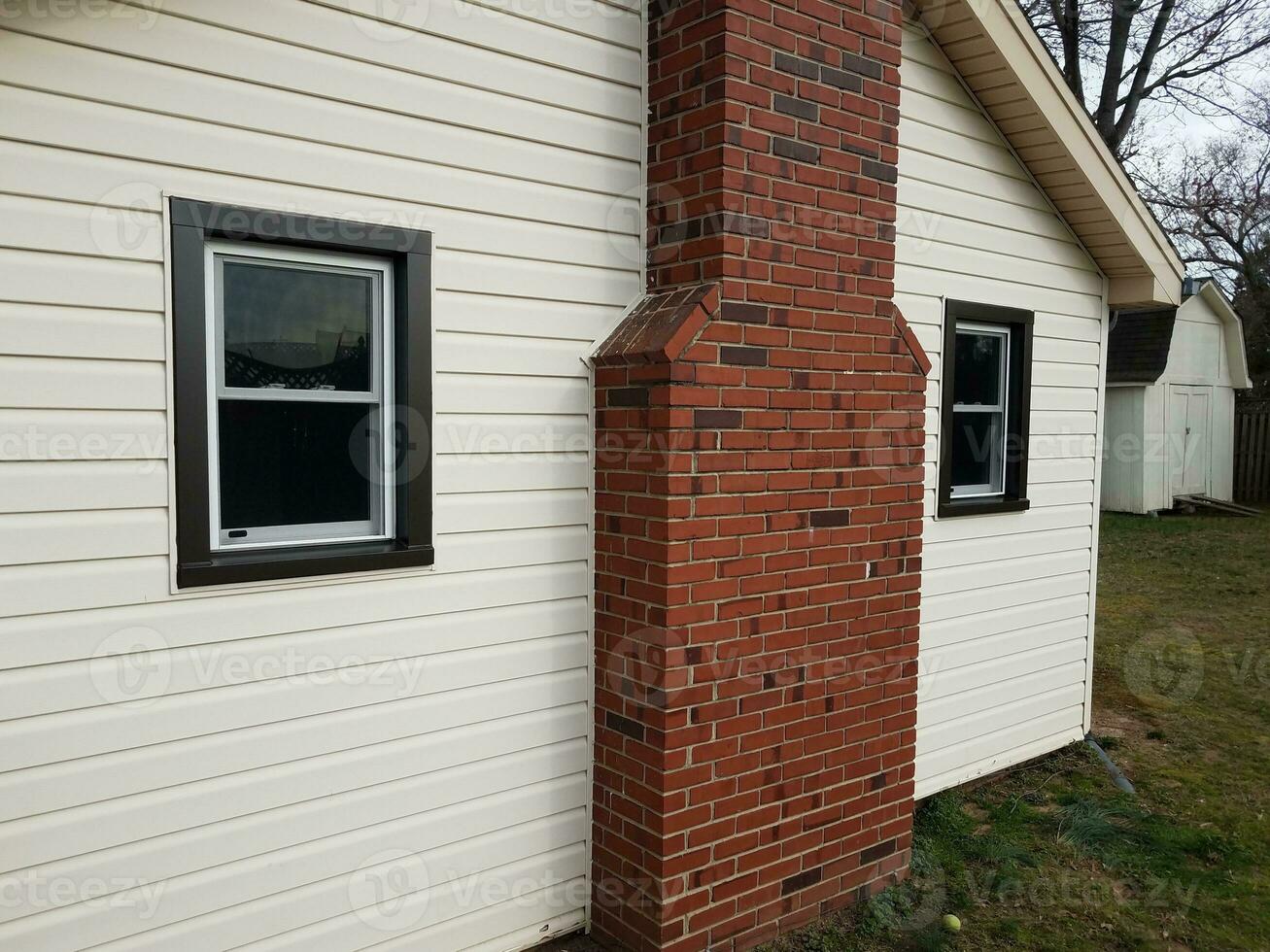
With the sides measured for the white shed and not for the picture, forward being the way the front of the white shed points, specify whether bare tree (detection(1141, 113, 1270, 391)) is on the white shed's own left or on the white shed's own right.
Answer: on the white shed's own left

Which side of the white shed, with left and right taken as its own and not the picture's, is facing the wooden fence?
left

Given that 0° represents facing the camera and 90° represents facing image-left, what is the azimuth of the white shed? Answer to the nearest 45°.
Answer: approximately 315°

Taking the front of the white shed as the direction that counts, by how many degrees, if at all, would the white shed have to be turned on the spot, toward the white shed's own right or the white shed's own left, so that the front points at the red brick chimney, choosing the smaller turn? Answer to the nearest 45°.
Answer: approximately 45° to the white shed's own right

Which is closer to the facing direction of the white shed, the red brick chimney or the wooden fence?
the red brick chimney
